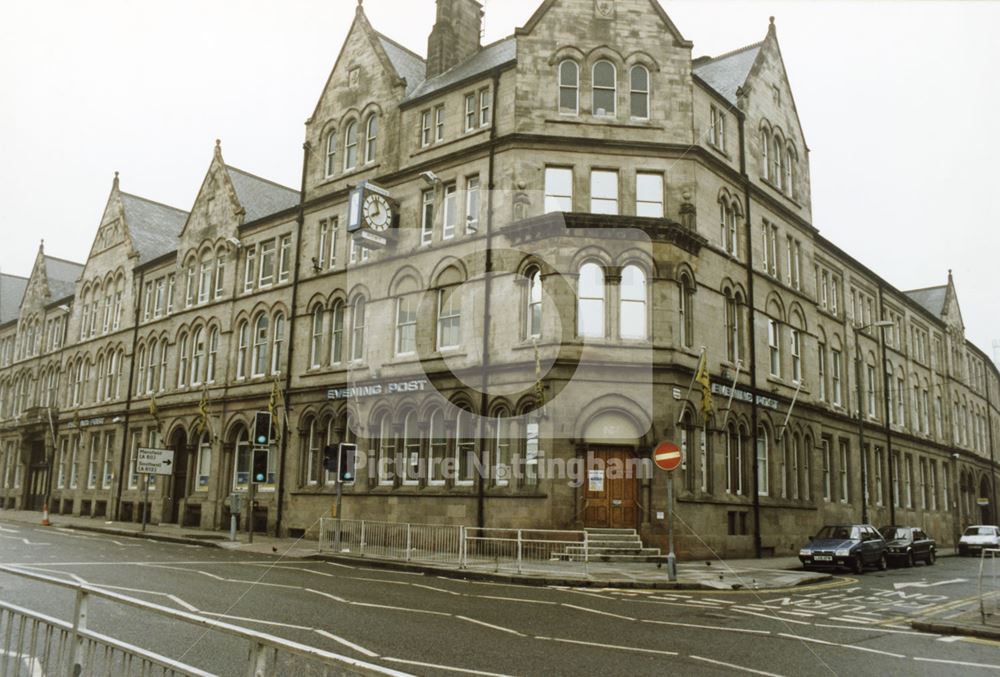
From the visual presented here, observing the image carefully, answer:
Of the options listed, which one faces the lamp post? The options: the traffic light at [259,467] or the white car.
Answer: the white car

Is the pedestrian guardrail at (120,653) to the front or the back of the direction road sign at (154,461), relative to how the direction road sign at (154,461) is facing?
to the front

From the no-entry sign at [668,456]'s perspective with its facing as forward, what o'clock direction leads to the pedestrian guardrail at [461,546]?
The pedestrian guardrail is roughly at 4 o'clock from the no-entry sign.

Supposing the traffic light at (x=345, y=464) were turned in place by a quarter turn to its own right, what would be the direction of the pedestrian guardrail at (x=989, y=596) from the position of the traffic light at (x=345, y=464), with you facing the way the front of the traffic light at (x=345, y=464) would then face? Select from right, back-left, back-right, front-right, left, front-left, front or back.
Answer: back-left

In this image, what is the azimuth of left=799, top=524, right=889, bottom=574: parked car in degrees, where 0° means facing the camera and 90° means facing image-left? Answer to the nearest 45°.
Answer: approximately 45°

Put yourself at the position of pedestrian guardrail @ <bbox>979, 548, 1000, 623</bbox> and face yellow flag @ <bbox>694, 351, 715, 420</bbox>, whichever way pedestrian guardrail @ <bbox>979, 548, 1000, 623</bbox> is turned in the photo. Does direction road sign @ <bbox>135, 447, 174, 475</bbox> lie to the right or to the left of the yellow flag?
left

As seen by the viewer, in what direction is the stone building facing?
toward the camera

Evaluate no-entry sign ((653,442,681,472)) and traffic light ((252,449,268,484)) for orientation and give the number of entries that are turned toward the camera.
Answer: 2

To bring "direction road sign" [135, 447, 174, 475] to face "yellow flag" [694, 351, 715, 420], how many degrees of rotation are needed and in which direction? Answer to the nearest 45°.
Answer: approximately 45° to its left

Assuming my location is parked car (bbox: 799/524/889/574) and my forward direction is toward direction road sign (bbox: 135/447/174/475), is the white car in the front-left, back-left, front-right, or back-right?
back-right

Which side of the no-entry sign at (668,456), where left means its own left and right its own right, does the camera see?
front

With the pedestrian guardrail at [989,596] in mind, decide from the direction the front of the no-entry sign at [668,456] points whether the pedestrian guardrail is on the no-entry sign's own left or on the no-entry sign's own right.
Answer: on the no-entry sign's own left

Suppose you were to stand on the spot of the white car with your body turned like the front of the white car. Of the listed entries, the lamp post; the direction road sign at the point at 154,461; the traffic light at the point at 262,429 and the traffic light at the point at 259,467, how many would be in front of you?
4

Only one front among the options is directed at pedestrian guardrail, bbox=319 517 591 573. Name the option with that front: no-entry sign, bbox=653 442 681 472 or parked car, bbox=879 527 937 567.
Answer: the parked car

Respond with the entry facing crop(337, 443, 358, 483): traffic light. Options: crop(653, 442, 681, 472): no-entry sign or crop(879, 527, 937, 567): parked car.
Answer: the parked car

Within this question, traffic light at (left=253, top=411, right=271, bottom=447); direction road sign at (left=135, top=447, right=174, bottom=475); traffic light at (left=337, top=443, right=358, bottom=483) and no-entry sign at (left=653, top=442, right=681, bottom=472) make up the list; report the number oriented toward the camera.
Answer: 4

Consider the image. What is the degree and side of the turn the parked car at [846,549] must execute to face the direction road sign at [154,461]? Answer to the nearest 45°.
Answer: approximately 45° to its right
